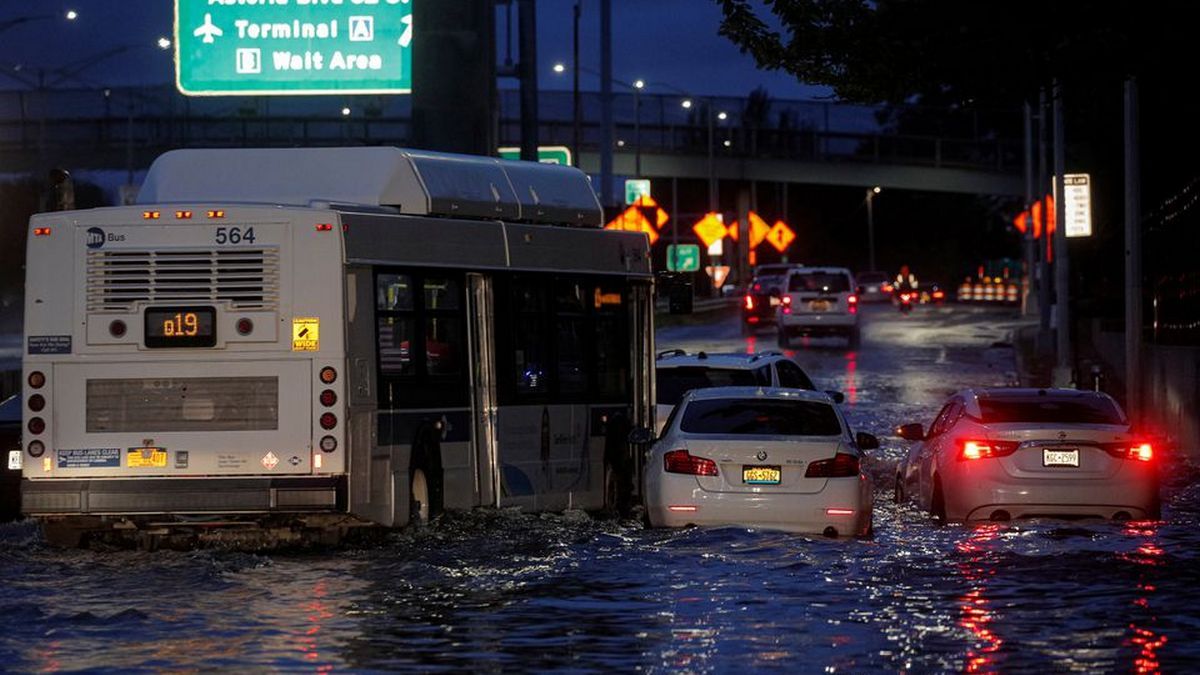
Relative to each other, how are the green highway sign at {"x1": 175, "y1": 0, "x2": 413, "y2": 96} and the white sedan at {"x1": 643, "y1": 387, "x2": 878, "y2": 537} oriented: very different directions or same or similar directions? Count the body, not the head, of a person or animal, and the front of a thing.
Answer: very different directions

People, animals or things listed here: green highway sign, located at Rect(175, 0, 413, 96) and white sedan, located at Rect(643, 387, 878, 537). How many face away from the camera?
1

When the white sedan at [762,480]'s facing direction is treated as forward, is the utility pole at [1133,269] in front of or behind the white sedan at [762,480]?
in front

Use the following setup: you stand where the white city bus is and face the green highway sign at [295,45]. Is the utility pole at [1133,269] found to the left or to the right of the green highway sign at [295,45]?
right

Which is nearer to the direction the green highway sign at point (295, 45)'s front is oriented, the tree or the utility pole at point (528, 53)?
the tree

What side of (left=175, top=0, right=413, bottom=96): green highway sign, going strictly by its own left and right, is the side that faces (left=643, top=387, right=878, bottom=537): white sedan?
front

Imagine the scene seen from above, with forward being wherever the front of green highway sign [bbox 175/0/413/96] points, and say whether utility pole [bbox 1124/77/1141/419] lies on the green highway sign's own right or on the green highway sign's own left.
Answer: on the green highway sign's own left

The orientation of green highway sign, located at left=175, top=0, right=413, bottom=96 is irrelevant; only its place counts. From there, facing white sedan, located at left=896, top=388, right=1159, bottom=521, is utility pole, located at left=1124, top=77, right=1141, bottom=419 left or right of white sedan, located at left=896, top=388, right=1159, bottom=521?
left

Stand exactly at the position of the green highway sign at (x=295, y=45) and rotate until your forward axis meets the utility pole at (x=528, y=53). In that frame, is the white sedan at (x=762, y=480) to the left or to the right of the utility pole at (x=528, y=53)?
right

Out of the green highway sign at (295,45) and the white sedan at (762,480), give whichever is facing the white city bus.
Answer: the green highway sign

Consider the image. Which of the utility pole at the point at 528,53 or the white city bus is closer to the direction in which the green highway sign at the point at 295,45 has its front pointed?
the white city bus

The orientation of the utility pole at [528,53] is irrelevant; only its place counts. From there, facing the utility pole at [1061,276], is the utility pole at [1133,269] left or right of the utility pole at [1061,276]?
right

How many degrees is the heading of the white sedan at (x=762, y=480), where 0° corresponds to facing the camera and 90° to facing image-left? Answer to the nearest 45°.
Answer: approximately 180°
